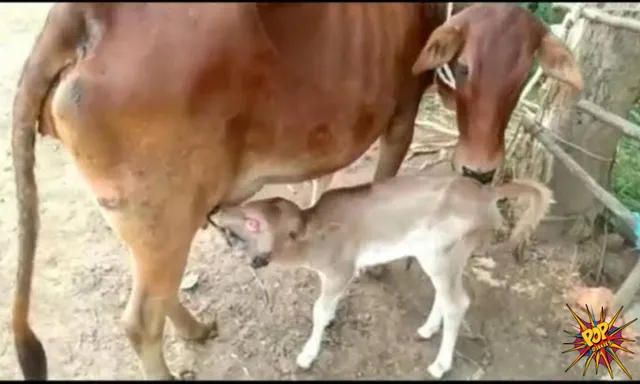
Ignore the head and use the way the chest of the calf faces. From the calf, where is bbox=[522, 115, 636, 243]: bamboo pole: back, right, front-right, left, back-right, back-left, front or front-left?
back-right

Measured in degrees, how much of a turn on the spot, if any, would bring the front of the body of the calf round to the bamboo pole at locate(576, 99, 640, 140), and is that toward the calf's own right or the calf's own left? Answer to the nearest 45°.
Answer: approximately 135° to the calf's own right

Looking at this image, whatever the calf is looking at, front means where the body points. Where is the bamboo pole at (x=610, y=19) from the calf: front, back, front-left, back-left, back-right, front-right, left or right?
back-right

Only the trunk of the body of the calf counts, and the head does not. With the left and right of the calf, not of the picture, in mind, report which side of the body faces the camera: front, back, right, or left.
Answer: left
